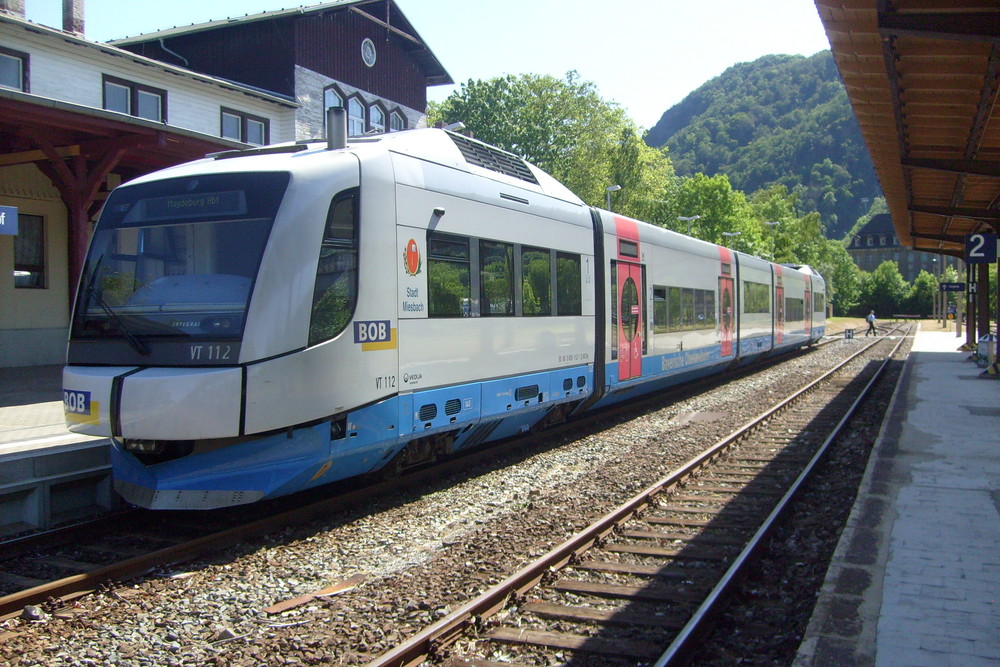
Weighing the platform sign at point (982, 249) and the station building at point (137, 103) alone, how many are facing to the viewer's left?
0

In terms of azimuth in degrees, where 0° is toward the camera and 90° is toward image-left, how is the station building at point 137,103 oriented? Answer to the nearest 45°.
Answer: approximately 315°

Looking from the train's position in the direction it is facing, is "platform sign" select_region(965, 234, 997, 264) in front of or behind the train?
behind

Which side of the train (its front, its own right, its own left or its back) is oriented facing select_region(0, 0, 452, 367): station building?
right

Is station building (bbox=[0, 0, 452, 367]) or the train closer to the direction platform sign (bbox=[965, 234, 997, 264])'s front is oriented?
the train

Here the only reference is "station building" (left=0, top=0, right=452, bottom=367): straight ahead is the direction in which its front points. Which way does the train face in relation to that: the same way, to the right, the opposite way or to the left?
to the right

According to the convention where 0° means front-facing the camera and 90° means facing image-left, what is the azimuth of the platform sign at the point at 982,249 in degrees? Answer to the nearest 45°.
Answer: approximately 0°

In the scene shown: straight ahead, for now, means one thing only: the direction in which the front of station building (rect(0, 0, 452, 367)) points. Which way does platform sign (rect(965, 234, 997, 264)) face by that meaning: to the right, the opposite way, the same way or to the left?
to the right

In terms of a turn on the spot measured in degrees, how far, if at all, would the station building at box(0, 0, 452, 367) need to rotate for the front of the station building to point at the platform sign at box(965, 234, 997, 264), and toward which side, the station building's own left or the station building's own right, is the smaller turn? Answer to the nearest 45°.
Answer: approximately 45° to the station building's own left

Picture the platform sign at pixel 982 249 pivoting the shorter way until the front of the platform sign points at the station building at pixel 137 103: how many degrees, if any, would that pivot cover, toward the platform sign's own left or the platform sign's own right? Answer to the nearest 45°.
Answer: approximately 45° to the platform sign's own right
